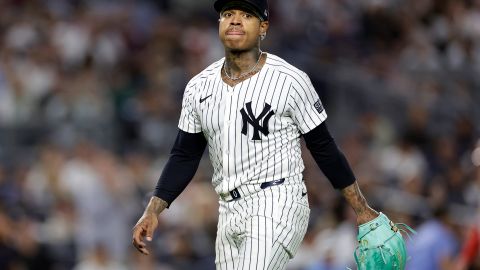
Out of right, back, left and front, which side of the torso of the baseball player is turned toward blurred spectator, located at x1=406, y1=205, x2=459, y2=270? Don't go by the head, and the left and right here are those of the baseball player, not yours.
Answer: back

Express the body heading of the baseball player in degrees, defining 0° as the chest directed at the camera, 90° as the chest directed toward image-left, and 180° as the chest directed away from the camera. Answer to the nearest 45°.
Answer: approximately 45°
